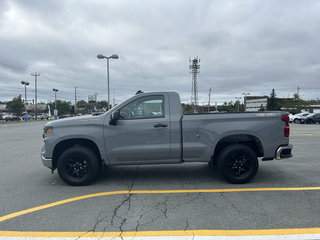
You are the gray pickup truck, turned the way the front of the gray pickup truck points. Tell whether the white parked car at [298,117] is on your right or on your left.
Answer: on your right

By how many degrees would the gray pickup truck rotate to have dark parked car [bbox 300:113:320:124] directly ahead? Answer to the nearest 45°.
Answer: approximately 135° to its right

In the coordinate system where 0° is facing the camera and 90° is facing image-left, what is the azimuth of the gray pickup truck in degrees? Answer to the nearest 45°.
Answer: approximately 90°
